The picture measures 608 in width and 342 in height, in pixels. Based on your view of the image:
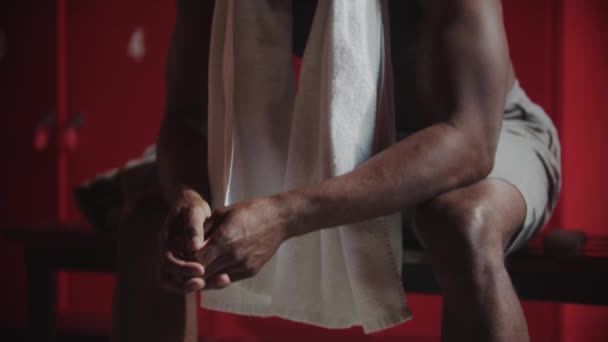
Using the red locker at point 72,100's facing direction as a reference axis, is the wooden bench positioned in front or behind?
in front

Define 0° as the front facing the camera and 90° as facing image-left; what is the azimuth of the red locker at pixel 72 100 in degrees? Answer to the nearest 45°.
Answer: approximately 0°

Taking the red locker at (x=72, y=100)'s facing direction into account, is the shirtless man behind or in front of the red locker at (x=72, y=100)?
in front
